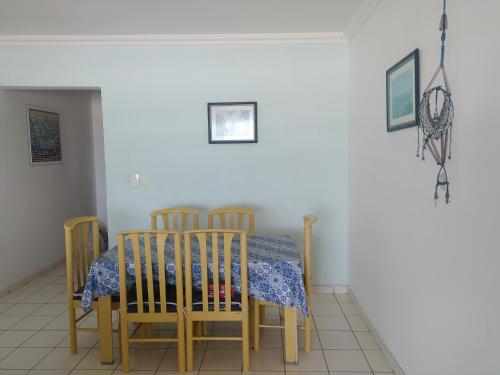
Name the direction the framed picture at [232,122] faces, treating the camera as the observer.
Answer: facing the viewer

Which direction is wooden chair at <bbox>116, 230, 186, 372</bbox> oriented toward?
away from the camera

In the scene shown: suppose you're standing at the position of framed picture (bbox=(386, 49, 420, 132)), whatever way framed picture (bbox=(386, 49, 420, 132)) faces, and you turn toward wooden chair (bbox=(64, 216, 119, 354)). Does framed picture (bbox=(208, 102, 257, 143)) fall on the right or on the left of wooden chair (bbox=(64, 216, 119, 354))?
right

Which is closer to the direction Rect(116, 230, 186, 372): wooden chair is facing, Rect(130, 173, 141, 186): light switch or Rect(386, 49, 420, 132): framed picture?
the light switch

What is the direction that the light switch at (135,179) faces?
toward the camera

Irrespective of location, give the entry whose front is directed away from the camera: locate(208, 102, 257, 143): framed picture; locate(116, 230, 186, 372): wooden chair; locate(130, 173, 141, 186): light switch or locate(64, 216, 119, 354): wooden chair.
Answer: locate(116, 230, 186, 372): wooden chair

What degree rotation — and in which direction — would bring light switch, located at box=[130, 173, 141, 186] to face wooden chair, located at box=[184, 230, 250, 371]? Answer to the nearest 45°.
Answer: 0° — it already faces it

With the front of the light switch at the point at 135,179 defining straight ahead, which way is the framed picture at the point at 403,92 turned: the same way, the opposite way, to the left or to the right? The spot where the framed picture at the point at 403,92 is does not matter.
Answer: to the right

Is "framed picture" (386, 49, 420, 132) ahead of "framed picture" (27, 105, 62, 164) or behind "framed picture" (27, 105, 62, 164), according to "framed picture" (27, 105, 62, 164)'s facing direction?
ahead

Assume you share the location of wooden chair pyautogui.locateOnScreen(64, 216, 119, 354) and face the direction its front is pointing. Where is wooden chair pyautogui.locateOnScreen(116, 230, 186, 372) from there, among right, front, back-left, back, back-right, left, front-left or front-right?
front

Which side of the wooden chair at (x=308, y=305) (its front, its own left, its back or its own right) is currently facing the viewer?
left

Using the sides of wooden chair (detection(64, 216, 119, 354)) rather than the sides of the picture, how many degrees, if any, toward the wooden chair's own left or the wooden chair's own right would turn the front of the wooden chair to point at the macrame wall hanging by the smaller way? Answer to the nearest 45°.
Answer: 0° — it already faces it

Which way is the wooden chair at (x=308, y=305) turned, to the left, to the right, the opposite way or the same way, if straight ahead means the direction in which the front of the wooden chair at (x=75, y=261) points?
the opposite way

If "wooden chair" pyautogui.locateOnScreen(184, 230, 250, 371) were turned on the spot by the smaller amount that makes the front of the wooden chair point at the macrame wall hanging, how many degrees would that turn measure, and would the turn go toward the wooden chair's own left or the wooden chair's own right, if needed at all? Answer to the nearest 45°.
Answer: approximately 135° to the wooden chair's own right

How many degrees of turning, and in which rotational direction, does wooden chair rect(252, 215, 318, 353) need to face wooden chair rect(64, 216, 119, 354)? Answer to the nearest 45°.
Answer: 0° — it already faces it

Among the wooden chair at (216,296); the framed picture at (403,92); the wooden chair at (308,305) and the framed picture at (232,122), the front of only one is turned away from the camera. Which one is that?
the wooden chair at (216,296)

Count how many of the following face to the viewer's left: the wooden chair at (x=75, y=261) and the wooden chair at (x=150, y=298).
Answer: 0

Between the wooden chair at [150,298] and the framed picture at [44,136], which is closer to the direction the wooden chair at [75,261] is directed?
the wooden chair

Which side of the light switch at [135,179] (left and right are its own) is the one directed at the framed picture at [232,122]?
left

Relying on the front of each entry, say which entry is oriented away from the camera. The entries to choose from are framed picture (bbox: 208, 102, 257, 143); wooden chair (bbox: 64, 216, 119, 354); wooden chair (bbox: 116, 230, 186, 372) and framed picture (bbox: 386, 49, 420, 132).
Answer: wooden chair (bbox: 116, 230, 186, 372)

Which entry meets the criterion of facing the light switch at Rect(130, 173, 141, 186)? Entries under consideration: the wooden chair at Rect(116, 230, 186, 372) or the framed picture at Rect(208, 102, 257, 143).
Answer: the wooden chair
